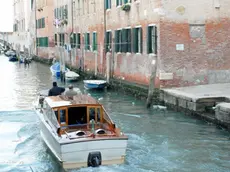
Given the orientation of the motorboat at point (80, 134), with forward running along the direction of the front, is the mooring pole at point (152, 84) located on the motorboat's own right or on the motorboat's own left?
on the motorboat's own right

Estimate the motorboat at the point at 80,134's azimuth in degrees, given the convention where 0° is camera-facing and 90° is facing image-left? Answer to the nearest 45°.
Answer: approximately 135°
